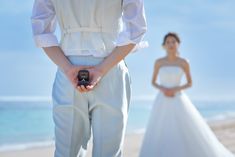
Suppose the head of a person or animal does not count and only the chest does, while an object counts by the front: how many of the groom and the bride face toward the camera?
1

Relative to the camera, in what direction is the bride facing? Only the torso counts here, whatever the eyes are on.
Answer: toward the camera

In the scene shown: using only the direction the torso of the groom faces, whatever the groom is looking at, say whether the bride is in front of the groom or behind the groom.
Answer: in front

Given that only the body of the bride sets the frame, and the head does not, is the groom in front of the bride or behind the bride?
in front

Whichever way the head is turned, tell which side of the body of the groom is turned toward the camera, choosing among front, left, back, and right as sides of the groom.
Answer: back

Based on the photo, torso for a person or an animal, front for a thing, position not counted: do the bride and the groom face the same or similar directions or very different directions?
very different directions

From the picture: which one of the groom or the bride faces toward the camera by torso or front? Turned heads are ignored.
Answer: the bride

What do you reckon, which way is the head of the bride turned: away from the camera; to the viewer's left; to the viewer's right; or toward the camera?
toward the camera
